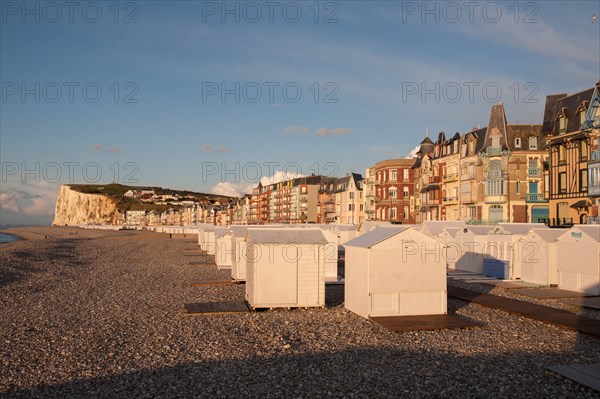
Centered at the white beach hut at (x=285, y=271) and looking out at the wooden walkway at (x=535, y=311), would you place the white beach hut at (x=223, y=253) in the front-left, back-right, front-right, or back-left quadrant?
back-left

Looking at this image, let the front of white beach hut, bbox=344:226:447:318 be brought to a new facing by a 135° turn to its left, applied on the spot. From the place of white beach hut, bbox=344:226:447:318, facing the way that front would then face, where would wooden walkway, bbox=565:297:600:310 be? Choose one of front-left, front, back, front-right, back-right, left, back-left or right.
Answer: front

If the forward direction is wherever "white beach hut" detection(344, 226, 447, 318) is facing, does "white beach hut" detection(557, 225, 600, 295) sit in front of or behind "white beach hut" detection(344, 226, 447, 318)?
behind

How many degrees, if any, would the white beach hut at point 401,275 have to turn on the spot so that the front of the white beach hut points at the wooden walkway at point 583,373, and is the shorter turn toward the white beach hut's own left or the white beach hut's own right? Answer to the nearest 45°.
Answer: approximately 45° to the white beach hut's own left

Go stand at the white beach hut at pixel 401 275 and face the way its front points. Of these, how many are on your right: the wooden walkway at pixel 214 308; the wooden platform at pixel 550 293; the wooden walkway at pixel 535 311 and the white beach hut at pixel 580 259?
1

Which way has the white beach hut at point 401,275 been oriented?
toward the camera

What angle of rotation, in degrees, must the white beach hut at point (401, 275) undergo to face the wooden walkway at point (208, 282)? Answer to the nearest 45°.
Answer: approximately 135° to its right

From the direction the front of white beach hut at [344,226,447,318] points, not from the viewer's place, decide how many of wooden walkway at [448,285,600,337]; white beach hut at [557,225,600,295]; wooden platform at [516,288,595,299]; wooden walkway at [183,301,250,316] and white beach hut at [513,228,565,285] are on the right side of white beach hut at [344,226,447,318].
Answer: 1

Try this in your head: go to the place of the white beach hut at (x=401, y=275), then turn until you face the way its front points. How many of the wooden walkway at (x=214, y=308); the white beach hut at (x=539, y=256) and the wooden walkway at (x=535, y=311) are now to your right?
1

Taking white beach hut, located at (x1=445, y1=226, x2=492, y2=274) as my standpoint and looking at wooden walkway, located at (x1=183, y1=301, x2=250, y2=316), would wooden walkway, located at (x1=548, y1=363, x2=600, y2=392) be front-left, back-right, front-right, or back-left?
front-left

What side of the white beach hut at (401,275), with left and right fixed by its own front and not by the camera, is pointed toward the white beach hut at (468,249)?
back

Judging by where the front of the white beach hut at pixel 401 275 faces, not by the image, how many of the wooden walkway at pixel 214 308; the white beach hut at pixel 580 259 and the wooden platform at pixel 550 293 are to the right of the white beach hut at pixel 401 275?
1

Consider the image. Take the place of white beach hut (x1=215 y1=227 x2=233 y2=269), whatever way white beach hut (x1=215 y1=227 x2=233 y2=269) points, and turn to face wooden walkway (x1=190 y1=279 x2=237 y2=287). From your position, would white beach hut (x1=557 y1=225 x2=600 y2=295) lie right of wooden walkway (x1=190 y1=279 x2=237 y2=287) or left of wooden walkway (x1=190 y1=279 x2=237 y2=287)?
left
